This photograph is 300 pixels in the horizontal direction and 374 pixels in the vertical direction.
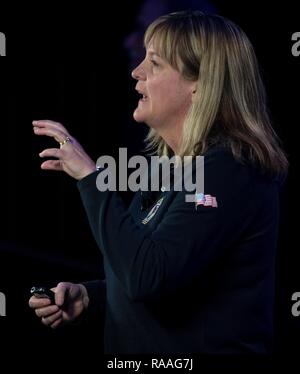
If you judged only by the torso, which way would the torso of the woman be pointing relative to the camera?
to the viewer's left

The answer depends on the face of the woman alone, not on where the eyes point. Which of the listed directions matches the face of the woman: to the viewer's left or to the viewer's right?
to the viewer's left
